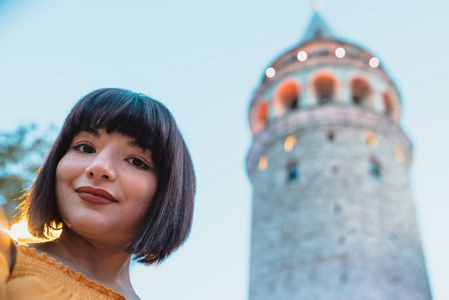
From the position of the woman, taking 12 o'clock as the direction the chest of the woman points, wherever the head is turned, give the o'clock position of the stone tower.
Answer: The stone tower is roughly at 7 o'clock from the woman.

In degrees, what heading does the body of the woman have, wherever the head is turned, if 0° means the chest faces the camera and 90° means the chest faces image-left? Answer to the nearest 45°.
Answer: approximately 0°
